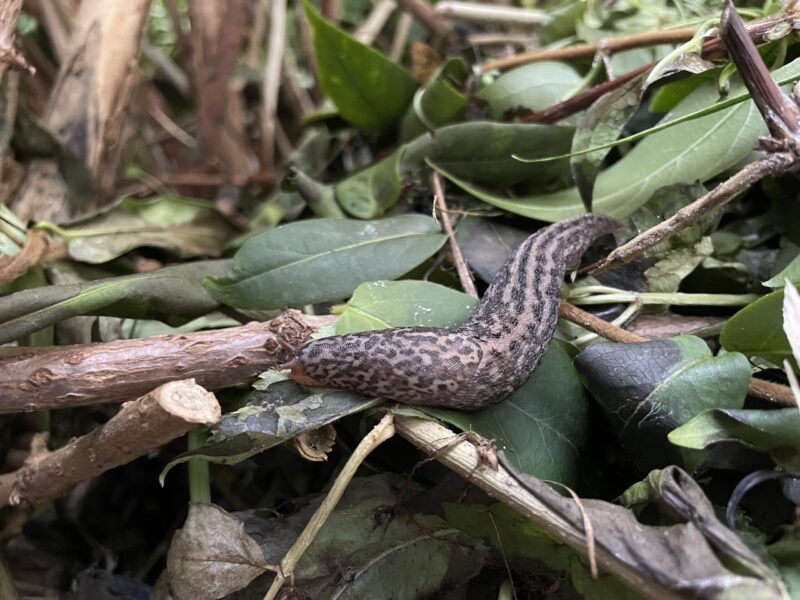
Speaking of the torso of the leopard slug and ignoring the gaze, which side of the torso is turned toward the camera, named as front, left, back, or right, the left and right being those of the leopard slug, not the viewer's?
left

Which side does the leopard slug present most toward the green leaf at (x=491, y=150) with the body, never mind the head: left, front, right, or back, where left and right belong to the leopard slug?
right

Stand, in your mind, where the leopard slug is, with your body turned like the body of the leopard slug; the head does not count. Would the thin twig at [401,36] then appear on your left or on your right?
on your right

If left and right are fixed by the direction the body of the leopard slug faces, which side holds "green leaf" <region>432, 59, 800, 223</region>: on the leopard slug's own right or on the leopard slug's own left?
on the leopard slug's own right

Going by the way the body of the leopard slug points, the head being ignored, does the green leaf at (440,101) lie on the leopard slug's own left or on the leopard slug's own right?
on the leopard slug's own right
